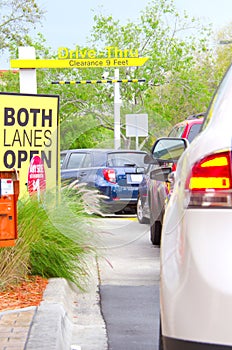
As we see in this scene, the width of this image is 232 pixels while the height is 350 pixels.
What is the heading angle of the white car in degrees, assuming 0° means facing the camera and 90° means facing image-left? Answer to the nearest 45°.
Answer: approximately 180°

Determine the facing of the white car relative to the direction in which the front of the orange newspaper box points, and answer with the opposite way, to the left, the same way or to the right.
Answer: the opposite way

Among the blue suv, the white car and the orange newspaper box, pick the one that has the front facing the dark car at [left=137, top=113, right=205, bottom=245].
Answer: the white car

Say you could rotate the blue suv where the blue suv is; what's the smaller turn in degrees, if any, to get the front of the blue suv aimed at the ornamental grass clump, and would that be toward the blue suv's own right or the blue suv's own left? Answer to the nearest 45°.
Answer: approximately 135° to the blue suv's own left

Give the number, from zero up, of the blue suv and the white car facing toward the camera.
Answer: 0

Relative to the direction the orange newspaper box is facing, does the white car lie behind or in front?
in front

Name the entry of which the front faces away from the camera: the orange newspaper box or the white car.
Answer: the white car

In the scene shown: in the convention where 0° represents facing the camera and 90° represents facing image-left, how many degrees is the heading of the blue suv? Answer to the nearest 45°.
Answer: approximately 135°

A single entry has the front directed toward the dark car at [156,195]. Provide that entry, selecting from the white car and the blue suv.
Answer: the white car

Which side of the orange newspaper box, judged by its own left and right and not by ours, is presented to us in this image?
front

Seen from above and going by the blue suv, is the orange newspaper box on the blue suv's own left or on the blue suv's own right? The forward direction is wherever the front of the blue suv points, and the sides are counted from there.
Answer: on the blue suv's own left
